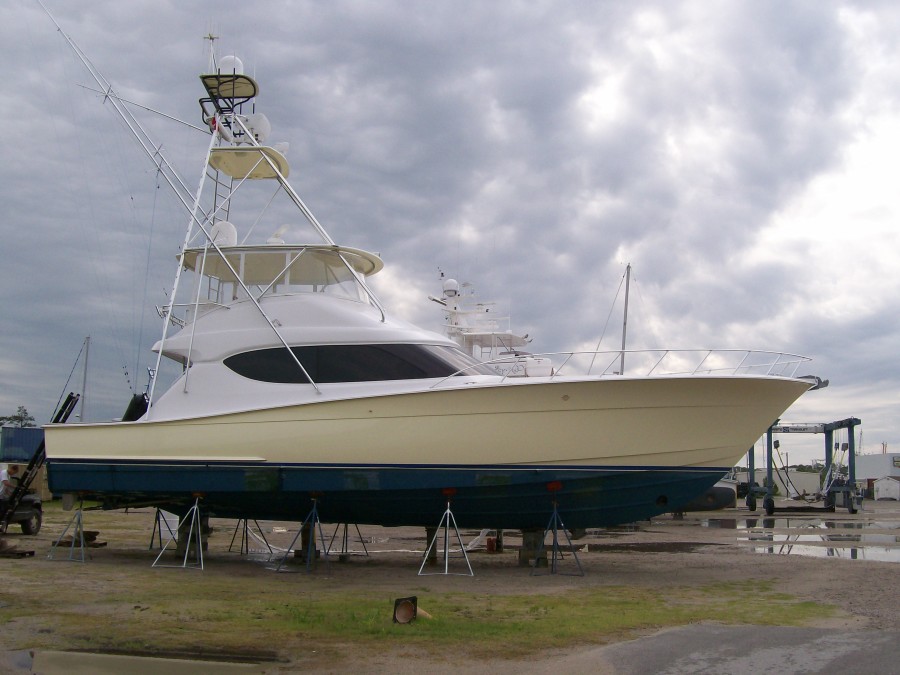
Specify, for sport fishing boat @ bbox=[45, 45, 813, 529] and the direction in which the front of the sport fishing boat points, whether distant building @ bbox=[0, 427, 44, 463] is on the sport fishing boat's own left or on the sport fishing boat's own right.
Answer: on the sport fishing boat's own left

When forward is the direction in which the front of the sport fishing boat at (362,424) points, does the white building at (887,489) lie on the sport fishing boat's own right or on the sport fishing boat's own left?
on the sport fishing boat's own left

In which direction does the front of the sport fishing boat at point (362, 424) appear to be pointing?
to the viewer's right

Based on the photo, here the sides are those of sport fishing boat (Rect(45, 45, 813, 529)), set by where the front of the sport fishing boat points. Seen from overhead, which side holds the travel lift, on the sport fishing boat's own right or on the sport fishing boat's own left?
on the sport fishing boat's own left

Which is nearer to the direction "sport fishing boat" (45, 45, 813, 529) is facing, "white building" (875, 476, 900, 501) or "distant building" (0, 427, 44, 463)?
the white building

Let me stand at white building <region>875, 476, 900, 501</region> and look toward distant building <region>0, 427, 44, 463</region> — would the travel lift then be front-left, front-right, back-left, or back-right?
front-left

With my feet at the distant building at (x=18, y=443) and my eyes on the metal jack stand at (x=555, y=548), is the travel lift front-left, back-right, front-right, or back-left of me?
front-left

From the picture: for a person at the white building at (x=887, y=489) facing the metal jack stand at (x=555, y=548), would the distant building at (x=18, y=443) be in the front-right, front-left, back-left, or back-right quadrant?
front-right

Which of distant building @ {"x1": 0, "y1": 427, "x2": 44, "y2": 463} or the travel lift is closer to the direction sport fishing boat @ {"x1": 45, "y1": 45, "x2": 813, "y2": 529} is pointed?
the travel lift
